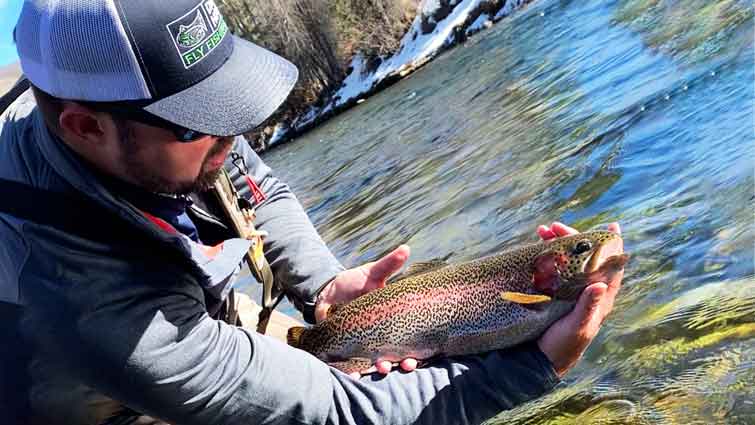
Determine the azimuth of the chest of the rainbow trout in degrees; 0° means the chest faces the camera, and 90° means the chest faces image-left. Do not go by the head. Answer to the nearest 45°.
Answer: approximately 270°

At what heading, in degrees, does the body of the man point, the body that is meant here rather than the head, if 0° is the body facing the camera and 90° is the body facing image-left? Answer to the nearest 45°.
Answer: approximately 270°

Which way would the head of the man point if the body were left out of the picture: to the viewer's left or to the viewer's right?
to the viewer's right
